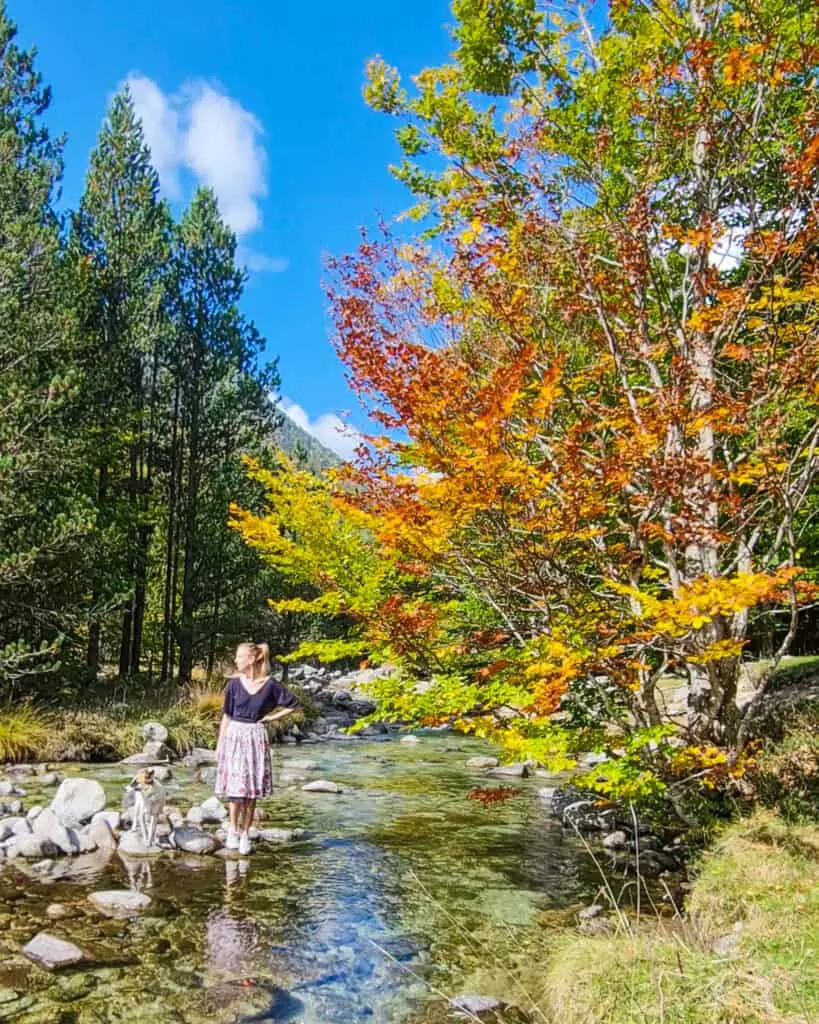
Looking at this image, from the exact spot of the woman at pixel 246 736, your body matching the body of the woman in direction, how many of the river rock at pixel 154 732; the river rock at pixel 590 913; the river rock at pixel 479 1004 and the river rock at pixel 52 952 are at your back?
1

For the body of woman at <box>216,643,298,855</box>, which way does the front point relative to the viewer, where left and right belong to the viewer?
facing the viewer

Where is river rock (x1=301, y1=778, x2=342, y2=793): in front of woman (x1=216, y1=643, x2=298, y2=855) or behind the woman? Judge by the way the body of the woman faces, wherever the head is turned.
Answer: behind

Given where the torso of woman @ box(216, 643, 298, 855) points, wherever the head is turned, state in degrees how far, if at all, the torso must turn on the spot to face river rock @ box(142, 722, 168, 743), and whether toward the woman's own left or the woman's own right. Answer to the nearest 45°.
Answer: approximately 180°

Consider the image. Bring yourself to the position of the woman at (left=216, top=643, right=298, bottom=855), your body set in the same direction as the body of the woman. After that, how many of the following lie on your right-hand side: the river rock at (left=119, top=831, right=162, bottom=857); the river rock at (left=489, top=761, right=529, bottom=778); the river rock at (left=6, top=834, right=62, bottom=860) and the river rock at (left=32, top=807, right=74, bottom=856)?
3

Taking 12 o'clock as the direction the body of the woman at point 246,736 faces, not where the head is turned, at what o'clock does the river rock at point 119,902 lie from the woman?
The river rock is roughly at 1 o'clock from the woman.

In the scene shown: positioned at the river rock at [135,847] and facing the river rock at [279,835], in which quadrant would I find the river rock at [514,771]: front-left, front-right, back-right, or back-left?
front-left

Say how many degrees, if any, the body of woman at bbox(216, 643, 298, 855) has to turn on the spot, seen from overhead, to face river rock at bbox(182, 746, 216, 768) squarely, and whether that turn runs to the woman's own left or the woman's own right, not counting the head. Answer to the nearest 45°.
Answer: approximately 180°

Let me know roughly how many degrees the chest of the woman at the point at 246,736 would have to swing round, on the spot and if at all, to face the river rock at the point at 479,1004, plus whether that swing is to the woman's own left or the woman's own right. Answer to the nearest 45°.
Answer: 0° — they already face it

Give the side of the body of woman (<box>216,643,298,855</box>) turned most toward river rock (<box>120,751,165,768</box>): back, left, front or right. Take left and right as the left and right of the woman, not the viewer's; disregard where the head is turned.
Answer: back

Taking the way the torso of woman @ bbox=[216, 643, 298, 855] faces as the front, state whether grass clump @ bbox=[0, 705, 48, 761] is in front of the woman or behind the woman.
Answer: behind

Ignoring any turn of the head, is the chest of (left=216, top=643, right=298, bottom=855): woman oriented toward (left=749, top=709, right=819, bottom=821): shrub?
no

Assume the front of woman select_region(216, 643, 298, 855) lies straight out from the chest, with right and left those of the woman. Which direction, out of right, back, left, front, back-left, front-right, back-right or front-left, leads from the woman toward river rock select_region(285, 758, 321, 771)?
back

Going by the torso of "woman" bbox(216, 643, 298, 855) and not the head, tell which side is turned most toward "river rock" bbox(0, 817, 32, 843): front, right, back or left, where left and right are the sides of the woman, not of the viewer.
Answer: right

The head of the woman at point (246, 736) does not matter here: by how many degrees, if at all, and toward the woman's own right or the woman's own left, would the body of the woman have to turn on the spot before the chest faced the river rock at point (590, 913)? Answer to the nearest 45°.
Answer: approximately 45° to the woman's own left

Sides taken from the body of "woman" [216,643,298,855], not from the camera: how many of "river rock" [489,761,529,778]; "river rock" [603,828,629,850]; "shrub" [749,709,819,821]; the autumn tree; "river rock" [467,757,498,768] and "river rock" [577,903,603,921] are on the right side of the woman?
0

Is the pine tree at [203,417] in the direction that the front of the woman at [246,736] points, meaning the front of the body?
no

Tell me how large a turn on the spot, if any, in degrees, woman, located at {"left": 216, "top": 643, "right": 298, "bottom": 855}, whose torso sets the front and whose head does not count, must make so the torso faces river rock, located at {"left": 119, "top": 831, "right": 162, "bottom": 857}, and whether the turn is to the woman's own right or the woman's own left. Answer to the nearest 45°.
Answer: approximately 90° to the woman's own right

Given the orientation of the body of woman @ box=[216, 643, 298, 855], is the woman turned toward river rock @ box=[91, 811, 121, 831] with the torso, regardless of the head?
no

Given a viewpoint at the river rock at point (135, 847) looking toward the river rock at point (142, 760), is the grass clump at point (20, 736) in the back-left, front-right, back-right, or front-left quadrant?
front-left
